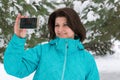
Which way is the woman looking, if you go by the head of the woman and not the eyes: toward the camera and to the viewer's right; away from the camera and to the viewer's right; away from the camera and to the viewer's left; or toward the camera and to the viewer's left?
toward the camera and to the viewer's left

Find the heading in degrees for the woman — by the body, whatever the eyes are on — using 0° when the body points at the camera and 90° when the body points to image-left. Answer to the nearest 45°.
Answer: approximately 0°
